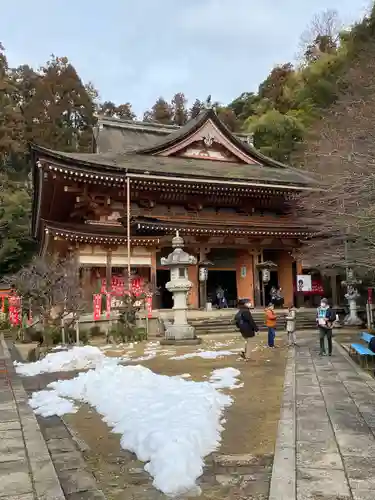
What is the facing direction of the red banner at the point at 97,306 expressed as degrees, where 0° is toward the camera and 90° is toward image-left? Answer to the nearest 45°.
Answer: approximately 0°

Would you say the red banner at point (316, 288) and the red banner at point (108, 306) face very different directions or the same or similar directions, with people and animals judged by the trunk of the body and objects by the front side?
same or similar directions

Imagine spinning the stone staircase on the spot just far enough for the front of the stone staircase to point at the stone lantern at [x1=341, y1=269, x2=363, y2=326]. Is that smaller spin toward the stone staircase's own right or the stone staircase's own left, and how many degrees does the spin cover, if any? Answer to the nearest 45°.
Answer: approximately 90° to the stone staircase's own left

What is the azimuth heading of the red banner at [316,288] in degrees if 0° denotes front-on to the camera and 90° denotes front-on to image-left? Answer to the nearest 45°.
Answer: approximately 0°

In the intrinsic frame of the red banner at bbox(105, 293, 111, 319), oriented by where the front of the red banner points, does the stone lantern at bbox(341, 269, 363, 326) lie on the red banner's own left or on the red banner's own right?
on the red banner's own left

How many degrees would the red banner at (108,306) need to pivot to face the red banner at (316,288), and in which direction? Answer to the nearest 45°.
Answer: approximately 135° to its left

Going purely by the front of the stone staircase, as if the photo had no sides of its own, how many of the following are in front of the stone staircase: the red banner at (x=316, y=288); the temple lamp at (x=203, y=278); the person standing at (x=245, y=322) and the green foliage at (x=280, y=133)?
1

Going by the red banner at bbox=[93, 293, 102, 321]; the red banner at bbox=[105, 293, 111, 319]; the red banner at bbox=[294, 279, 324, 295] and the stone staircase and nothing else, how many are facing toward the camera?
4

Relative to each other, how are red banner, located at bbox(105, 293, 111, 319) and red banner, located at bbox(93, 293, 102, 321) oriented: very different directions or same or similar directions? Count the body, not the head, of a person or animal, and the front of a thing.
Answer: same or similar directions

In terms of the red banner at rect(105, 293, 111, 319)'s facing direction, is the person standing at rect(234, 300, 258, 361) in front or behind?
in front

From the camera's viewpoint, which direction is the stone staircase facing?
toward the camera

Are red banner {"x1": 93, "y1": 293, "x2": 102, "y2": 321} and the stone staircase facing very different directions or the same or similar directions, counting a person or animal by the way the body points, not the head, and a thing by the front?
same or similar directions

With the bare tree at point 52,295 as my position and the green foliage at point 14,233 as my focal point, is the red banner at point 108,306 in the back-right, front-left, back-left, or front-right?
front-right

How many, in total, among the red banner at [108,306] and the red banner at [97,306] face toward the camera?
2

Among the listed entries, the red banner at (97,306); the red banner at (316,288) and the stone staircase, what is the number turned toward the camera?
3

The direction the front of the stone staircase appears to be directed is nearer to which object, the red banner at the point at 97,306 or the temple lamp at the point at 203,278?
the red banner

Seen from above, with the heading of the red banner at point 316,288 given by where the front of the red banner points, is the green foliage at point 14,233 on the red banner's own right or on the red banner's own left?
on the red banner's own right
